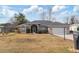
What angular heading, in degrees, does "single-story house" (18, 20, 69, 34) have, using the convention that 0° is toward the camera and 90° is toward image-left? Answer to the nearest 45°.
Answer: approximately 0°

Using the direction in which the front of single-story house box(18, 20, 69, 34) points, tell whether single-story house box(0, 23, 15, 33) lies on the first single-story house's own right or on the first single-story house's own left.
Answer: on the first single-story house's own right
